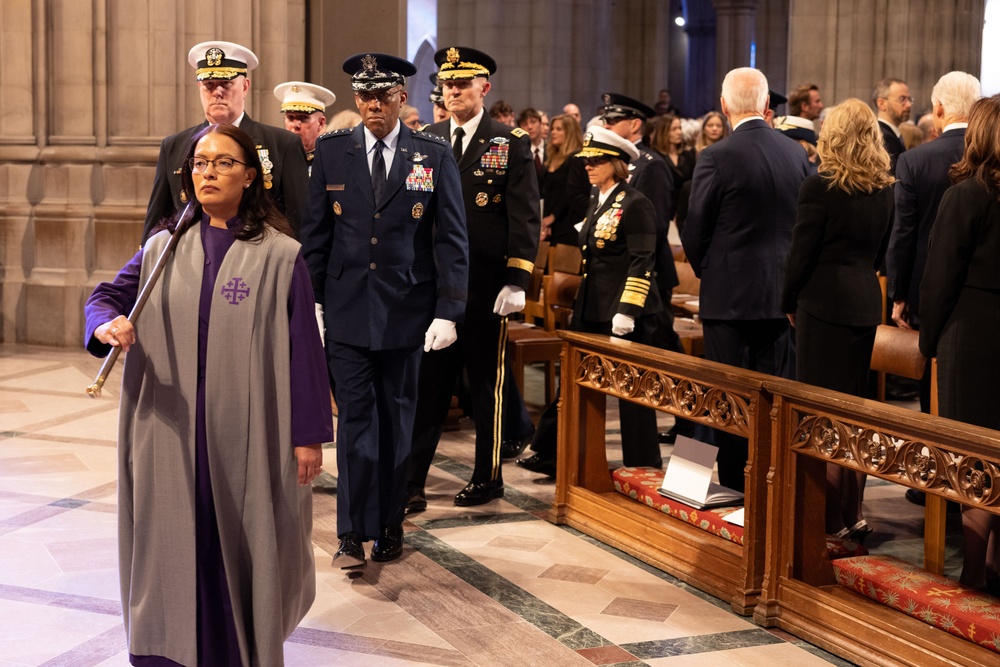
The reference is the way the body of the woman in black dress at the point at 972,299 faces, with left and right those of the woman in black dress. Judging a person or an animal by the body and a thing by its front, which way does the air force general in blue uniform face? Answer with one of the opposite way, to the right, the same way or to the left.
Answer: the opposite way

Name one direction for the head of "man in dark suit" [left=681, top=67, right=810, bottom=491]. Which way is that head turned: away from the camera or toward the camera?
away from the camera

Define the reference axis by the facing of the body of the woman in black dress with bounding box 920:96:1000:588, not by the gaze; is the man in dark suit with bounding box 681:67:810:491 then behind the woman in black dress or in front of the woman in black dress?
in front

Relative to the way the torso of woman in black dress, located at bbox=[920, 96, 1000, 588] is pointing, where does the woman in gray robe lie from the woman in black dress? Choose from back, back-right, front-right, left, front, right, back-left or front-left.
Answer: back-left

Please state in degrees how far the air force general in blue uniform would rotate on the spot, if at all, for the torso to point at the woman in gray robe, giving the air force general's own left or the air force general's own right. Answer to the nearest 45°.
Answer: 0° — they already face them

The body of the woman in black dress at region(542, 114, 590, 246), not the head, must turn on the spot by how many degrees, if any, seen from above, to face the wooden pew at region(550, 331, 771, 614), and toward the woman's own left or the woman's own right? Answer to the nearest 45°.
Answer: approximately 45° to the woman's own left

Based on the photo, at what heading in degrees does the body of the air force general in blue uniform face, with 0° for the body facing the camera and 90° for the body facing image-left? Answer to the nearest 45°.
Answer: approximately 0°

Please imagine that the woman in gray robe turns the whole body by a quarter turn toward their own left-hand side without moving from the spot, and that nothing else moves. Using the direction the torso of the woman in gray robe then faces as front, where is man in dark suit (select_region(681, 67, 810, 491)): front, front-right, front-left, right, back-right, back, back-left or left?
left

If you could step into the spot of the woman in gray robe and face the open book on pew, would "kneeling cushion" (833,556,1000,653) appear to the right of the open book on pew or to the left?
right

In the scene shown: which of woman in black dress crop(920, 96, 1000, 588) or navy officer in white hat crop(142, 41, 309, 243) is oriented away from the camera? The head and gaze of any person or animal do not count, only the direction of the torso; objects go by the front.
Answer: the woman in black dress

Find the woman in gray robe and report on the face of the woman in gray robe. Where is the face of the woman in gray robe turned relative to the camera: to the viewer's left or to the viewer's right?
to the viewer's left

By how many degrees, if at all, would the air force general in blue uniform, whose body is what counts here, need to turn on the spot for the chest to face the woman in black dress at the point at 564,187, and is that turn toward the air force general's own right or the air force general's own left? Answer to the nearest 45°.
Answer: approximately 180°

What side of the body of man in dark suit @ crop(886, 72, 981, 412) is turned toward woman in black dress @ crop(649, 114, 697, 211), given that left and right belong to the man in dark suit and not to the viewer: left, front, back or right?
front

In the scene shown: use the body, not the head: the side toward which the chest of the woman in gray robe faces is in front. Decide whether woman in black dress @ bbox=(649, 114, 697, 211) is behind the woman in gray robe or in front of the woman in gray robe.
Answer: behind

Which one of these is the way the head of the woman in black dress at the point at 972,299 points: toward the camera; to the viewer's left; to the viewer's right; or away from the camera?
away from the camera
